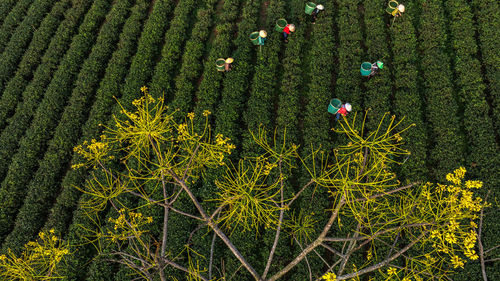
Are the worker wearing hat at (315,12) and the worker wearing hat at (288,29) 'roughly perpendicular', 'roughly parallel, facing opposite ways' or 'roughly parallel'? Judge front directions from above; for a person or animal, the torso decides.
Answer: roughly parallel

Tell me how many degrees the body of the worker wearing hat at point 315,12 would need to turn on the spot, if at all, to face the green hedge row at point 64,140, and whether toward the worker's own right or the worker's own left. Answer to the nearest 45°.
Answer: approximately 180°
